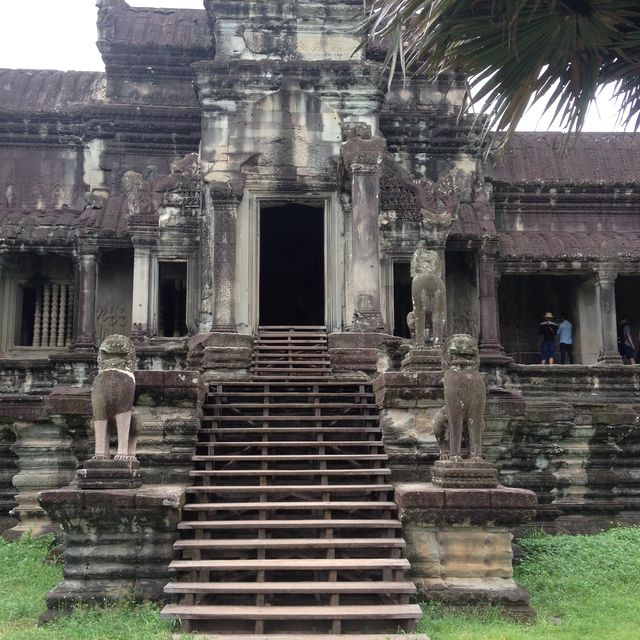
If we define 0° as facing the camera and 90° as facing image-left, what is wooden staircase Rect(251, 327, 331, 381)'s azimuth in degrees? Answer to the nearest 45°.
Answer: approximately 0°

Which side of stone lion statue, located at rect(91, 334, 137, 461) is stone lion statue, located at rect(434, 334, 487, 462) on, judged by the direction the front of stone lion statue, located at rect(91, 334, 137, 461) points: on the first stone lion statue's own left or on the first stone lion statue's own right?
on the first stone lion statue's own left

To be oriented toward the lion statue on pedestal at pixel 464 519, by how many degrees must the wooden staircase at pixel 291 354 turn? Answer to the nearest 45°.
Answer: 0° — it already faces it

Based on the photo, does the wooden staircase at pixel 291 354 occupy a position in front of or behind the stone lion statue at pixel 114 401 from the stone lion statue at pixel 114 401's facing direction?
behind

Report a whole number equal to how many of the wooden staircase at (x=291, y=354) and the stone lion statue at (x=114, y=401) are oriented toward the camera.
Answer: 2

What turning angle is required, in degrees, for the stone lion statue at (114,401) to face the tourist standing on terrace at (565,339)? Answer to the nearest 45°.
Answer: approximately 135° to its left

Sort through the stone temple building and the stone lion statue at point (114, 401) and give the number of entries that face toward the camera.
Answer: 2
